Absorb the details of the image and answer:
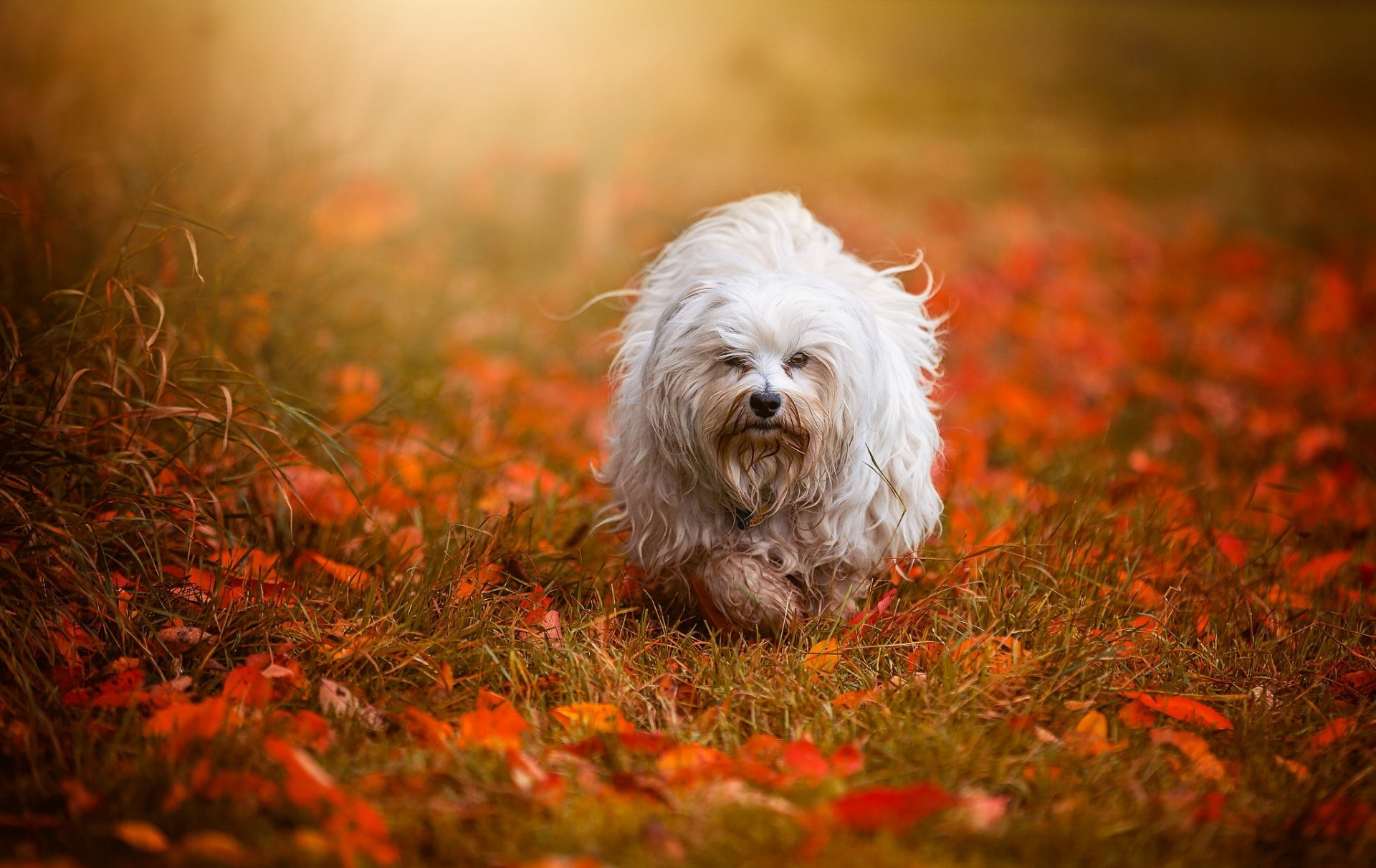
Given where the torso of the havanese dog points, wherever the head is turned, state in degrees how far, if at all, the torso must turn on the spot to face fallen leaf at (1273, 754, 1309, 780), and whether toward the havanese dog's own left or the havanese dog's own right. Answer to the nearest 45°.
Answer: approximately 45° to the havanese dog's own left

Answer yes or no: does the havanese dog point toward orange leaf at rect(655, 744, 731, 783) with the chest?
yes

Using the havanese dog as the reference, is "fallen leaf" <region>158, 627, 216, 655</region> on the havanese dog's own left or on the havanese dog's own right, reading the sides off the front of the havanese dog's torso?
on the havanese dog's own right

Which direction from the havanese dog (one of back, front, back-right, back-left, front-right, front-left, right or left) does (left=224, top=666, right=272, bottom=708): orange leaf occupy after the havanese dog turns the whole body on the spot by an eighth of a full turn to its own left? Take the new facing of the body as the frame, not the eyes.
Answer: right

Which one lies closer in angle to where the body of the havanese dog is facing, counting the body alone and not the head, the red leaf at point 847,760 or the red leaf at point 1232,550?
the red leaf at point 847,760

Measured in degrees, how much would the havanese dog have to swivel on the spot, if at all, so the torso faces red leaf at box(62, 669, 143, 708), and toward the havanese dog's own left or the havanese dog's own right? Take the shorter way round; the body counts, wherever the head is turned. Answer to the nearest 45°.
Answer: approximately 45° to the havanese dog's own right

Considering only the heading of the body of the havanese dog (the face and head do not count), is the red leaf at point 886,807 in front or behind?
in front

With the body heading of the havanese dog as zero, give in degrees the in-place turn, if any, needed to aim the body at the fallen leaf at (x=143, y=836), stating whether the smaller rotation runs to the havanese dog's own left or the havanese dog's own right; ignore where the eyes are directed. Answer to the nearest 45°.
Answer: approximately 45° to the havanese dog's own right

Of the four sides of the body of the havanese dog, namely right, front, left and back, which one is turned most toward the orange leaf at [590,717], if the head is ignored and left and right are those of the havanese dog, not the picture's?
front

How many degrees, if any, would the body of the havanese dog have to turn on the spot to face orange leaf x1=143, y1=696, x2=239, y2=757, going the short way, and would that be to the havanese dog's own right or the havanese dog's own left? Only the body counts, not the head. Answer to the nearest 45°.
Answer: approximately 45° to the havanese dog's own right

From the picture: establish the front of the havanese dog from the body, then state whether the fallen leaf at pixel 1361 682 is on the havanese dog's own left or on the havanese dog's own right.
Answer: on the havanese dog's own left

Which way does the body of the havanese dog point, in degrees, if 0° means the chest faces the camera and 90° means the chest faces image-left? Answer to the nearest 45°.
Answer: approximately 0°
